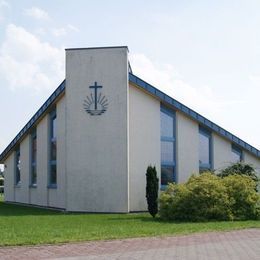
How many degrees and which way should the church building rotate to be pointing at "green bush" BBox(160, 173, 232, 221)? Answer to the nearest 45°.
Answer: approximately 45° to its left

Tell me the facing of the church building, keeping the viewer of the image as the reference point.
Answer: facing the viewer

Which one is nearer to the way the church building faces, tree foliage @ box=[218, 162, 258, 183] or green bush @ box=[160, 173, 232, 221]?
the green bush

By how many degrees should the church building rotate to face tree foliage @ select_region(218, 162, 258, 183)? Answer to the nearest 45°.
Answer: approximately 90° to its left

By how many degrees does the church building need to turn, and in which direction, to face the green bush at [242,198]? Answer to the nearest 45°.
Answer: approximately 45° to its left

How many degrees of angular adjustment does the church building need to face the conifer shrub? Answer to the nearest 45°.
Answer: approximately 45° to its left
